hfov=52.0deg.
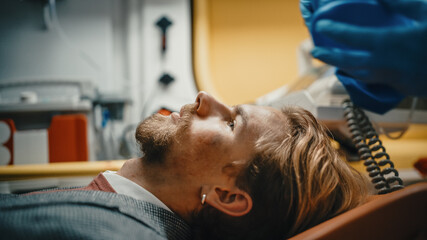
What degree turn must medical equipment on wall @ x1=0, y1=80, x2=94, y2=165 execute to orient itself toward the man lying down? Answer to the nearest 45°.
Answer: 0° — it already faces them

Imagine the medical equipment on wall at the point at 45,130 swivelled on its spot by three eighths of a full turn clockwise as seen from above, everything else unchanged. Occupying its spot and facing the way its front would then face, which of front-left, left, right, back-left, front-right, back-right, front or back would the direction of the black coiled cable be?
back

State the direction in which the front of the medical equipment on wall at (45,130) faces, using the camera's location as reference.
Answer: facing the viewer
